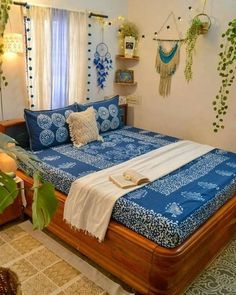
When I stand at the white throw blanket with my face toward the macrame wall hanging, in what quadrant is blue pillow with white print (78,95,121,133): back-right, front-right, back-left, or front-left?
front-left

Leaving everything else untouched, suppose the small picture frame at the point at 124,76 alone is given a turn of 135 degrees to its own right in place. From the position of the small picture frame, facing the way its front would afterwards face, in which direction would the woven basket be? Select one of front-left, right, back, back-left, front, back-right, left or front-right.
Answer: back-left

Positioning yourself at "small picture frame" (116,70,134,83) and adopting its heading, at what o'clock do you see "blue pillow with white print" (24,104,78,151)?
The blue pillow with white print is roughly at 1 o'clock from the small picture frame.

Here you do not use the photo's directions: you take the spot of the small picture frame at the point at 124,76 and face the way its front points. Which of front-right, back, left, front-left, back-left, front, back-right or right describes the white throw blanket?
front

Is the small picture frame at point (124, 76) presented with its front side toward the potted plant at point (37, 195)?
yes

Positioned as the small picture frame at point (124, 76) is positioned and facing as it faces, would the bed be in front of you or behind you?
in front

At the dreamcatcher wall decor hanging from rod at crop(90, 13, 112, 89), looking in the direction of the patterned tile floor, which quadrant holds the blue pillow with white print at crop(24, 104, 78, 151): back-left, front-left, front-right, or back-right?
front-right

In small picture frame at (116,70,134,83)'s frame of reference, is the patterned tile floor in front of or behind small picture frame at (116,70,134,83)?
in front

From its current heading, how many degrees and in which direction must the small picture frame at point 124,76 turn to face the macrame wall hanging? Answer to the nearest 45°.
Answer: approximately 45° to its left

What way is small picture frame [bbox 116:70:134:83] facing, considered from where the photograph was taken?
facing the viewer
